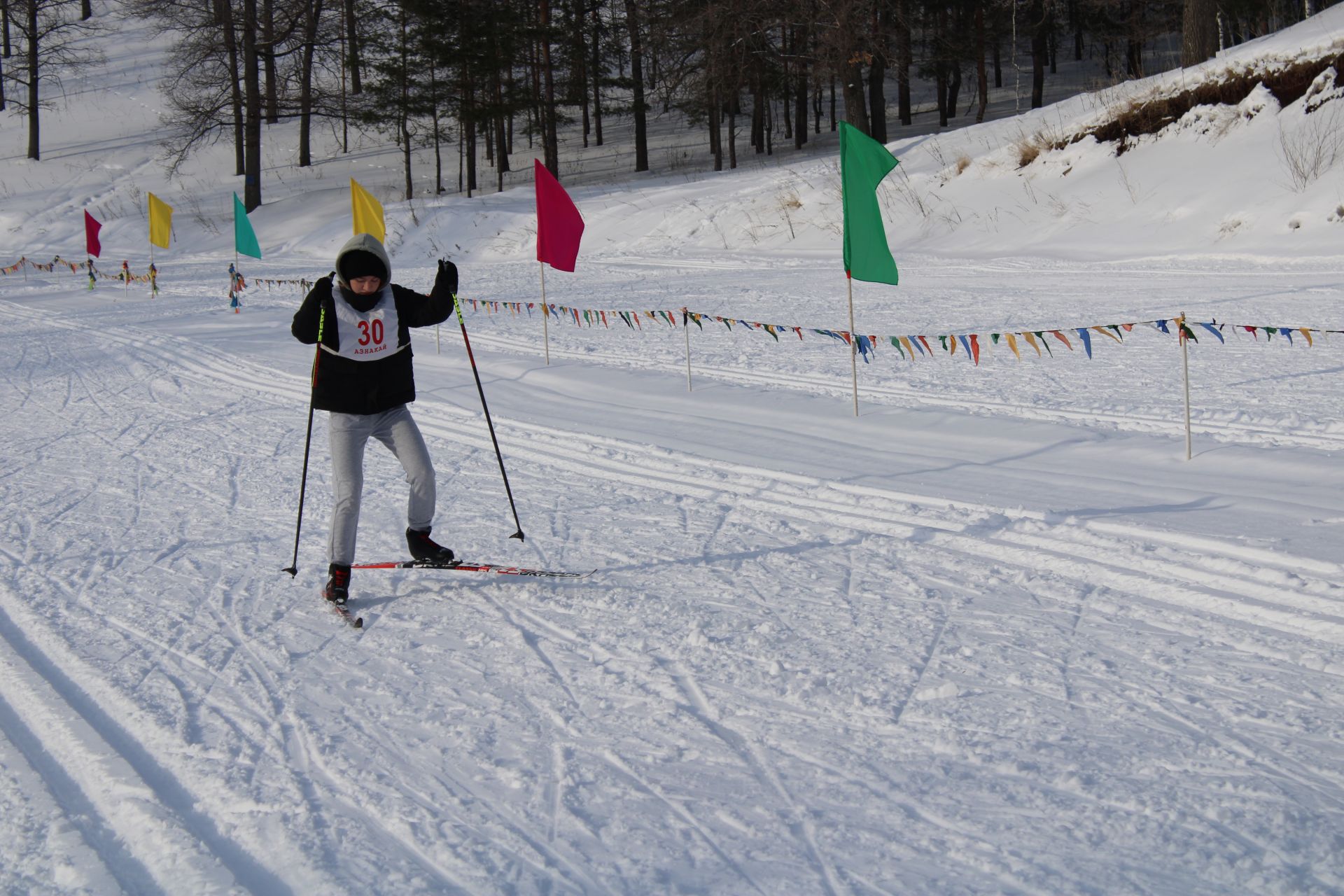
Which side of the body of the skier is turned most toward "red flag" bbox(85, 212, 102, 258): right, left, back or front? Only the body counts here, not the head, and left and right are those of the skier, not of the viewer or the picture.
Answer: back

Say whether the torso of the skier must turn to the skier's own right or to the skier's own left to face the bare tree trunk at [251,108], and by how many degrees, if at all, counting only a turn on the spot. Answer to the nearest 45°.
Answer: approximately 180°

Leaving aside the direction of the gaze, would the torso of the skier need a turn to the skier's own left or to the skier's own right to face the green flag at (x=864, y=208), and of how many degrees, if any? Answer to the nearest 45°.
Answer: approximately 135° to the skier's own left

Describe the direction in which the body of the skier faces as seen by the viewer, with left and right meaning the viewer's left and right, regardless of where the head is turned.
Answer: facing the viewer

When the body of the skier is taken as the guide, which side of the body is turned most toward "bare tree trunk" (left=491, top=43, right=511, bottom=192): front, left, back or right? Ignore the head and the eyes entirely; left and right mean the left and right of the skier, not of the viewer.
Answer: back

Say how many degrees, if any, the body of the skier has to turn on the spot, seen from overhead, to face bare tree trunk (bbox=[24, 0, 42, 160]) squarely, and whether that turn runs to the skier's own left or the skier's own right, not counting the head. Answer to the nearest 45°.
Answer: approximately 180°

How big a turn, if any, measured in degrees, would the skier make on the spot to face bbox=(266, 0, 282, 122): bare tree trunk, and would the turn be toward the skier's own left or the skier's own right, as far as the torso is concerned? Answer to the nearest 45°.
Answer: approximately 180°

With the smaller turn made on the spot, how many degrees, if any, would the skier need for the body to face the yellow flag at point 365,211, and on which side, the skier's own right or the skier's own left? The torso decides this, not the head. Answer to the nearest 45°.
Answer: approximately 180°

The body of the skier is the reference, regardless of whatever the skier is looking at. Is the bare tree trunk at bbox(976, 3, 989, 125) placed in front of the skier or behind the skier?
behind
